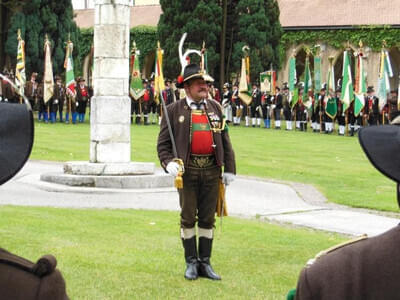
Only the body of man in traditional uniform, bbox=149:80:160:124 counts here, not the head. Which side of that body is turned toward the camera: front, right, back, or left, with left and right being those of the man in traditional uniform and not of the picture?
front

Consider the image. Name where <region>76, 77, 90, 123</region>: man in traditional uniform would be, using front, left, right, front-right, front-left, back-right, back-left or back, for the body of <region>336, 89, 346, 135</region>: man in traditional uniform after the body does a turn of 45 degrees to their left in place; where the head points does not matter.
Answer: right

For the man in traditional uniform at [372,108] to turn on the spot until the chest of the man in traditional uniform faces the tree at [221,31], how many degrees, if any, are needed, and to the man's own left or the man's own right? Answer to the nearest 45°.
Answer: approximately 135° to the man's own right

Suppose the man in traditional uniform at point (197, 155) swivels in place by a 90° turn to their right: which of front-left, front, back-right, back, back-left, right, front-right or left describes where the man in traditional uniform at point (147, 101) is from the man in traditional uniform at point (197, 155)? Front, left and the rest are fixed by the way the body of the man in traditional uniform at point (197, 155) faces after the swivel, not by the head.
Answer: right

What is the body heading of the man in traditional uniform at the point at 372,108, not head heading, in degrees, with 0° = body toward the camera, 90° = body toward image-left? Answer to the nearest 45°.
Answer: approximately 0°

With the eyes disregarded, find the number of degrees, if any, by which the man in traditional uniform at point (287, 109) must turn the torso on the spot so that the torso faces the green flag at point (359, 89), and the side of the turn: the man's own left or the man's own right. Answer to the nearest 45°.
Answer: approximately 90° to the man's own left

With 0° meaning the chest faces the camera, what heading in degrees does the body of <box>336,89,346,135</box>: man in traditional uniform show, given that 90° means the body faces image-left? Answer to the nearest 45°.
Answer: approximately 45°

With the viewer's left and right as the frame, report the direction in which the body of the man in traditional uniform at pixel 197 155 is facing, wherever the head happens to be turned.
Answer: facing the viewer
